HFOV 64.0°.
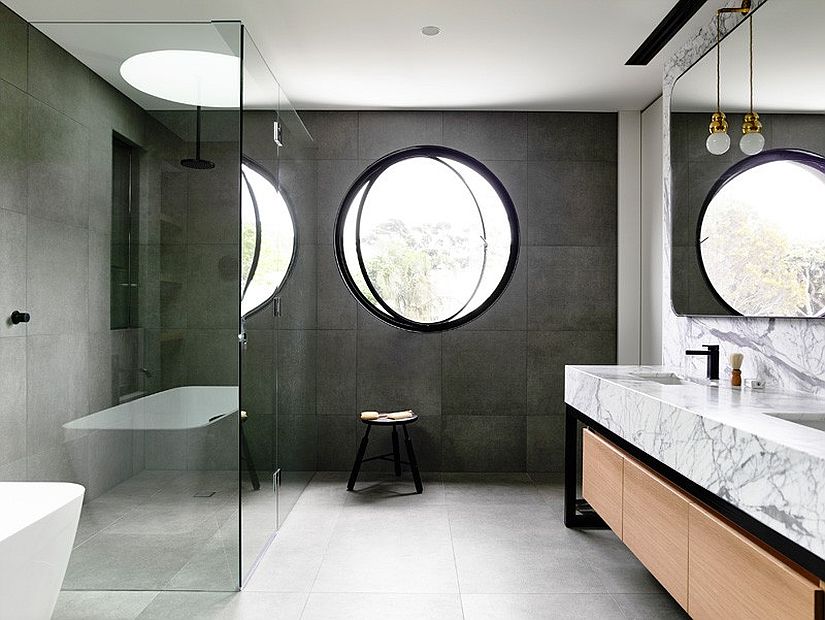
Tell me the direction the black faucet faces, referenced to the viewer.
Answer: facing to the left of the viewer

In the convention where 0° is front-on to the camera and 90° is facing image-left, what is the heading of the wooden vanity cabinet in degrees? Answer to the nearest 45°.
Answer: approximately 45°

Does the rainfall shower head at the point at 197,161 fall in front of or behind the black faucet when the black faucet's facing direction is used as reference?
in front

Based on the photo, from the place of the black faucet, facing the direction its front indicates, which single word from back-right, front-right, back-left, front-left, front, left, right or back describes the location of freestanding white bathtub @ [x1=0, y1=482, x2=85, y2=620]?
front-left

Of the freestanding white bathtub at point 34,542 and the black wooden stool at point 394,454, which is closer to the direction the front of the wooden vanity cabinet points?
the freestanding white bathtub

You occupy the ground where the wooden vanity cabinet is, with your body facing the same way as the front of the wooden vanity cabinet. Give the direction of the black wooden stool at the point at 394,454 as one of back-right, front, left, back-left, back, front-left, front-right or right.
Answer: right
